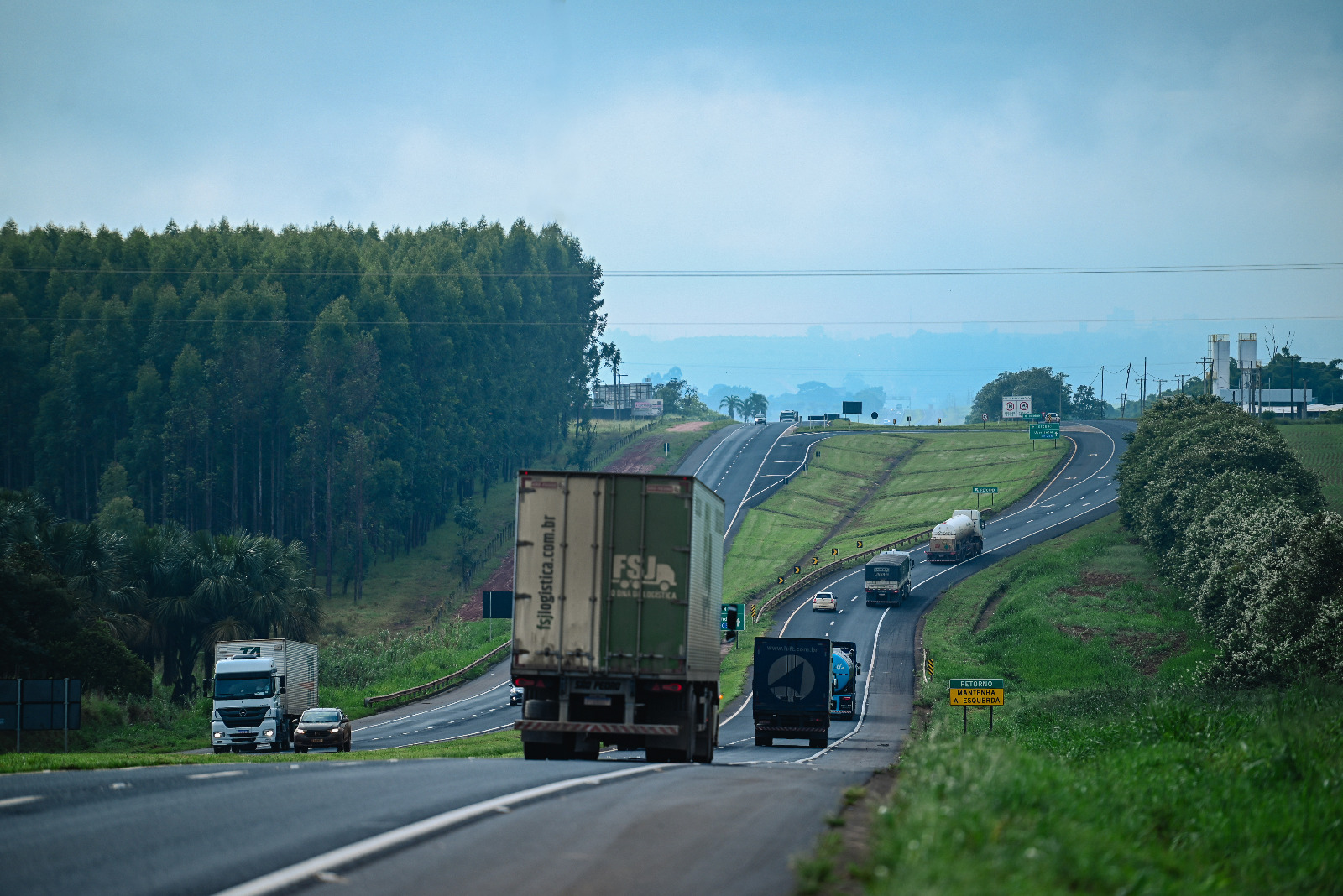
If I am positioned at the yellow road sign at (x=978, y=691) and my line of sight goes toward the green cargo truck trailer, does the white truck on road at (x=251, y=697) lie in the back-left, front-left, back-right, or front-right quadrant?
front-right

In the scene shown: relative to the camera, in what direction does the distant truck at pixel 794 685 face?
facing away from the viewer

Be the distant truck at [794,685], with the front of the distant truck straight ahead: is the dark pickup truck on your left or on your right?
on your left

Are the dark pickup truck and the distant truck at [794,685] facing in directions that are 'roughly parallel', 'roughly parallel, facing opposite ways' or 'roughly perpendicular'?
roughly parallel, facing opposite ways

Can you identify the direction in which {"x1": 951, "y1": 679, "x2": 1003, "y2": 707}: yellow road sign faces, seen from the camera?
facing the viewer

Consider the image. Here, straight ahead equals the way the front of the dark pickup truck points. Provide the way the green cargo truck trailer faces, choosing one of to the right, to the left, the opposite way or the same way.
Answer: the opposite way

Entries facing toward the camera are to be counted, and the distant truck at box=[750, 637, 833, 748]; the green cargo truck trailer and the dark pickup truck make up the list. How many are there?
1

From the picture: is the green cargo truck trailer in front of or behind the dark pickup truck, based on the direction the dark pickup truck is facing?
in front

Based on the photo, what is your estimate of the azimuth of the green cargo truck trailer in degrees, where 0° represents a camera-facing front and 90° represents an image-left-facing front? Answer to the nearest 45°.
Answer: approximately 180°

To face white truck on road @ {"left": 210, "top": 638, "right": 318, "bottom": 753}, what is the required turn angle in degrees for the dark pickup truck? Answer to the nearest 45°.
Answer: approximately 90° to its right

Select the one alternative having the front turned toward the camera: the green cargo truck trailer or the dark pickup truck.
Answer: the dark pickup truck

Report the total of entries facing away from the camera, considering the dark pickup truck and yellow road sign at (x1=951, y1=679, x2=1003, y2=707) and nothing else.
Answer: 0

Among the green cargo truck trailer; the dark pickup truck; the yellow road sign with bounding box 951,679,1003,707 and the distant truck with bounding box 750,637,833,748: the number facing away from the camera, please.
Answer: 2

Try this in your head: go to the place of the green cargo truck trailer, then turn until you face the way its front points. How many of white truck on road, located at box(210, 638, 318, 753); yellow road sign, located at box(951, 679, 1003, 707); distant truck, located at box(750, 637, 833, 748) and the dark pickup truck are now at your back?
0
